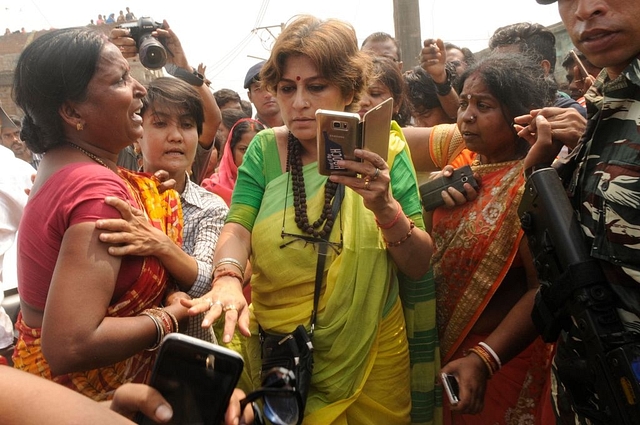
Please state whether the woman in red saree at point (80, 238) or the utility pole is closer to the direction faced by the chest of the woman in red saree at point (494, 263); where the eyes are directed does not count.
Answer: the woman in red saree

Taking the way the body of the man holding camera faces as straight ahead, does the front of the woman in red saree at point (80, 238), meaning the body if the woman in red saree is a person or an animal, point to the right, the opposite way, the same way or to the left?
to the left

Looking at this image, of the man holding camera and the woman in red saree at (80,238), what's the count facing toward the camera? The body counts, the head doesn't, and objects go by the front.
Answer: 1

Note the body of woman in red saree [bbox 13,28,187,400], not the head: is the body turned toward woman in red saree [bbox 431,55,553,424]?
yes

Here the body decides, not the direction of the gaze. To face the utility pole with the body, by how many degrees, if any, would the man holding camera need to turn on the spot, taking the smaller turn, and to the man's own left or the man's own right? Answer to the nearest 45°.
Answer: approximately 135° to the man's own left

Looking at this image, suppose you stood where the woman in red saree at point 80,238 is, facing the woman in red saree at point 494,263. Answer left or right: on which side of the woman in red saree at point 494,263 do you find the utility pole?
left

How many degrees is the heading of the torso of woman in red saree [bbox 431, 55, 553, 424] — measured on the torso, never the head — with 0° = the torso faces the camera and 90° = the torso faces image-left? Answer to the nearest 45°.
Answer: approximately 45°

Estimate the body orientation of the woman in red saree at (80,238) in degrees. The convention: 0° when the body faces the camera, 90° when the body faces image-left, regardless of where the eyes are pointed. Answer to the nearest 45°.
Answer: approximately 270°

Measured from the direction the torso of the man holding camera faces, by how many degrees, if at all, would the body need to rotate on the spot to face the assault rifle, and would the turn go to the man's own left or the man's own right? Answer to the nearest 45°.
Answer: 0° — they already face it

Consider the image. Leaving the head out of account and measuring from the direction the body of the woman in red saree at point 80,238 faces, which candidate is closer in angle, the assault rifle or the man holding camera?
the assault rifle

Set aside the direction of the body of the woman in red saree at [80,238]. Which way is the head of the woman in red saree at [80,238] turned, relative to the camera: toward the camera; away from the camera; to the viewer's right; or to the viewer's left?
to the viewer's right
